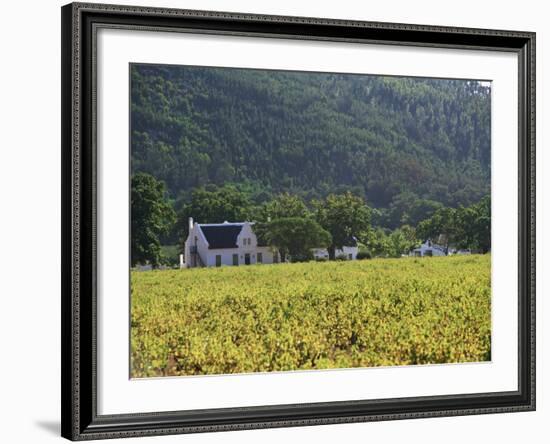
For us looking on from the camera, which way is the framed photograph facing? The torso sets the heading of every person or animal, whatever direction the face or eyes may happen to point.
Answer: facing the viewer and to the right of the viewer
